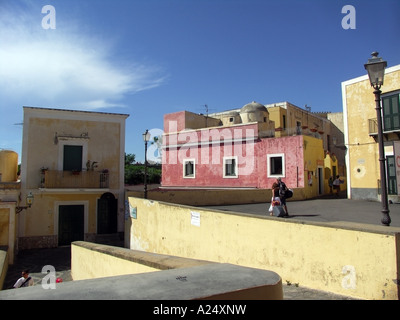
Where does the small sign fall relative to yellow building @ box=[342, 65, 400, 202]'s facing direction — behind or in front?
in front

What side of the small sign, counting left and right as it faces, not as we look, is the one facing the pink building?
back

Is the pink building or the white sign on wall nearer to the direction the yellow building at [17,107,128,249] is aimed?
the white sign on wall

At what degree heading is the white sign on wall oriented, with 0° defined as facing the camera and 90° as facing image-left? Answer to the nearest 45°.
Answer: approximately 0°

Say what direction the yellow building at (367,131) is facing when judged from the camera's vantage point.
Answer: facing the viewer and to the left of the viewer

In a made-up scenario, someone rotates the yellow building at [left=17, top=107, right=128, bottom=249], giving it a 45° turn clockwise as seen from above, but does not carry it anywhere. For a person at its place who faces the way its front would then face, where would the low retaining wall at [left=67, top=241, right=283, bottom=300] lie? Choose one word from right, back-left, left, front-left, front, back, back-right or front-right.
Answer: front-left

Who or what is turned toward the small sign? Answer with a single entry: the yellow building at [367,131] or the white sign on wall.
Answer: the yellow building

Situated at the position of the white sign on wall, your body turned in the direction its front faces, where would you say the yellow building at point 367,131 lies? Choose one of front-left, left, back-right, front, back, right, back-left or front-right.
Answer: back-left

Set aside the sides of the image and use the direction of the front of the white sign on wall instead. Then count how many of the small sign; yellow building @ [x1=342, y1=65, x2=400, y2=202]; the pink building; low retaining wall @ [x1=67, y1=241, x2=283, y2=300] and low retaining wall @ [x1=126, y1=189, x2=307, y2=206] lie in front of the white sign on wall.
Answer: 1

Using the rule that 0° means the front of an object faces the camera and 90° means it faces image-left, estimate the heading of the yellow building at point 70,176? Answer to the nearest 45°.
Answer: approximately 0°

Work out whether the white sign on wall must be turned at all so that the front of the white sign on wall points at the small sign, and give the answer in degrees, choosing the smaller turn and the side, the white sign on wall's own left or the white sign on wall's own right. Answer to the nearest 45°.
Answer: approximately 135° to the white sign on wall's own right
